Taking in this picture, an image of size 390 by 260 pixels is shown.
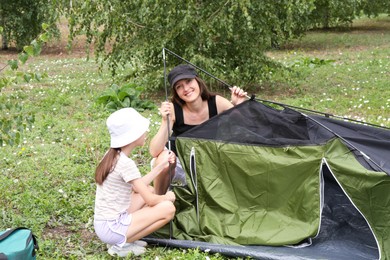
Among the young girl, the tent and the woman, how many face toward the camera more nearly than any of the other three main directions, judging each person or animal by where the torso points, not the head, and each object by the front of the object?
2

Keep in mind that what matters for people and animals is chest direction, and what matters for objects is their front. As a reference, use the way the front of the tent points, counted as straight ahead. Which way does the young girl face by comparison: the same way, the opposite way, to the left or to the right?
to the left

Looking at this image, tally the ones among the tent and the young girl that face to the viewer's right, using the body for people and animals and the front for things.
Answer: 1

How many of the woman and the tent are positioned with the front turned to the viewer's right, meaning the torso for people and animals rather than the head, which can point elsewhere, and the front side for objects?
0

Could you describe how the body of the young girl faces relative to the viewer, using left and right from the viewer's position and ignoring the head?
facing to the right of the viewer

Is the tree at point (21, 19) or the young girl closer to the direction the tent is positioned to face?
the young girl

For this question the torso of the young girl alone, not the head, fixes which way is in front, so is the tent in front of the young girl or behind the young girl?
in front

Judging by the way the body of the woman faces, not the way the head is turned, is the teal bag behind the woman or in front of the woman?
in front

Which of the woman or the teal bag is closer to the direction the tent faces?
the teal bag

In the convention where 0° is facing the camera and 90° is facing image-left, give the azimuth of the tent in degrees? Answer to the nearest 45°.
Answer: approximately 0°

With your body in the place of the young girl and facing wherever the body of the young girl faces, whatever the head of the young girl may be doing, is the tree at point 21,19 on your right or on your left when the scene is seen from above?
on your left

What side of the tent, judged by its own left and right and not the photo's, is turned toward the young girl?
right

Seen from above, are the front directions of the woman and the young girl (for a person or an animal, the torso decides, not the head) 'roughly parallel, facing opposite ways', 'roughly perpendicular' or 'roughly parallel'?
roughly perpendicular

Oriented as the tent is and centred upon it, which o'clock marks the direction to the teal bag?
The teal bag is roughly at 2 o'clock from the tent.

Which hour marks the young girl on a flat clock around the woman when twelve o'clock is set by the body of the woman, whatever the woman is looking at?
The young girl is roughly at 1 o'clock from the woman.

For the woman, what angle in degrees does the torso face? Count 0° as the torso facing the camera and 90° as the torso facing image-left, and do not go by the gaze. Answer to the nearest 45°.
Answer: approximately 0°
